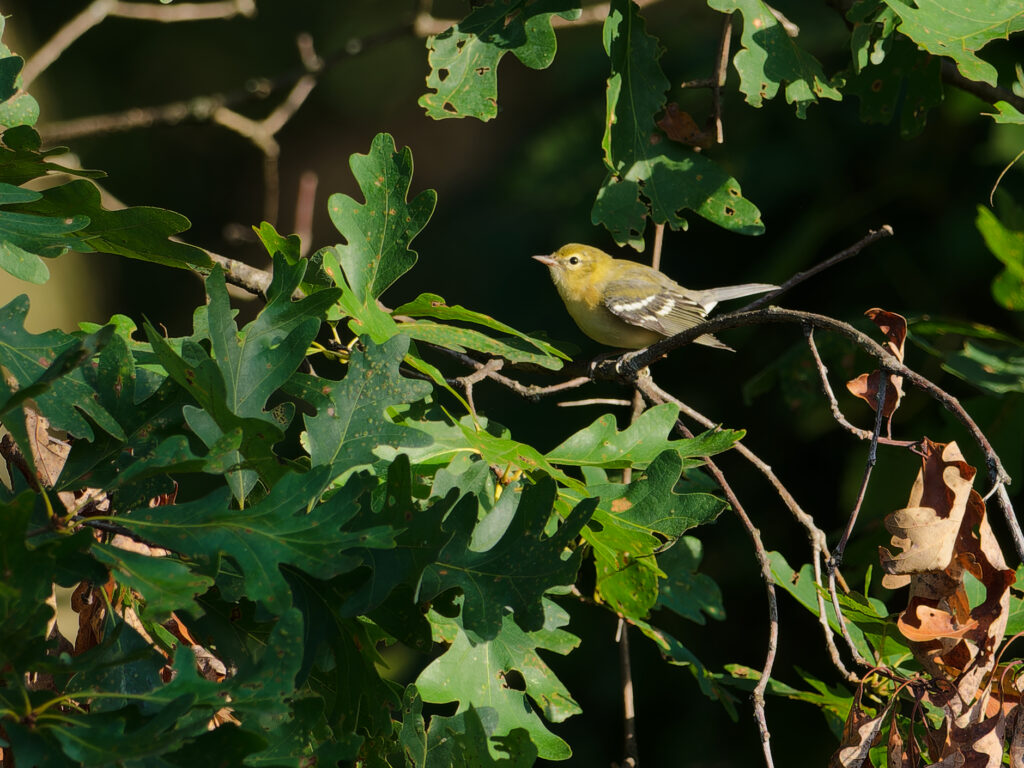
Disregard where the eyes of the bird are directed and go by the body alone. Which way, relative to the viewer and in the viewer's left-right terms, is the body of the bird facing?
facing to the left of the viewer

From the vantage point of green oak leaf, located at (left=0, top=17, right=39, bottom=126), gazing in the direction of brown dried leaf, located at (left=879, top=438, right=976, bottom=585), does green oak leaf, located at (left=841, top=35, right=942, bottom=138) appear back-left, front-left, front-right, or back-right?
front-left

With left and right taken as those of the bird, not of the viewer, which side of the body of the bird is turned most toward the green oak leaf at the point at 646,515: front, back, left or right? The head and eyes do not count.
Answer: left

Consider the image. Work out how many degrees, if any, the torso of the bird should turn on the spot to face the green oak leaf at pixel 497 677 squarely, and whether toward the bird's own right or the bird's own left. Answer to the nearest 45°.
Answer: approximately 90° to the bird's own left

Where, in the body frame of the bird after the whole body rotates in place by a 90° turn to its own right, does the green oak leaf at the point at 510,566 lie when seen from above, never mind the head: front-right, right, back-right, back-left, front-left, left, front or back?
back

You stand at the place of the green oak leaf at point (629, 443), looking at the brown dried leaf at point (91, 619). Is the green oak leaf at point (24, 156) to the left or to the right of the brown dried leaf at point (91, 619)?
right
